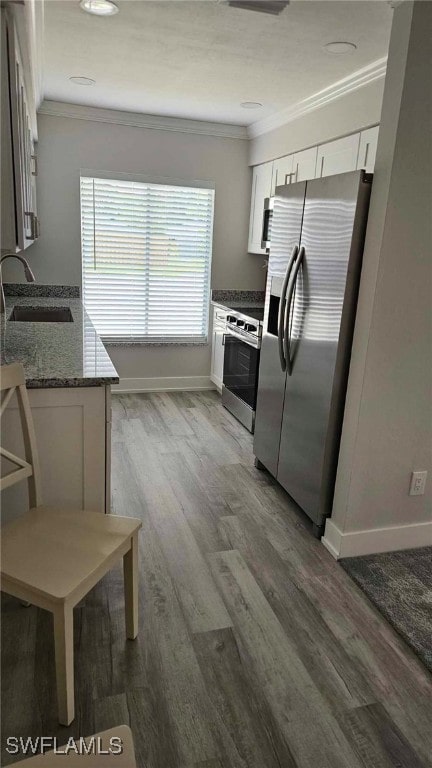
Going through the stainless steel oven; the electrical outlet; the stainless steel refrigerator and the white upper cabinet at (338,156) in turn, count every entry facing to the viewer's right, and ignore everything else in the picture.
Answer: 0

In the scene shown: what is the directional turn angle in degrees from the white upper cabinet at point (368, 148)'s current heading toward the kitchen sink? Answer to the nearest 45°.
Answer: approximately 45° to its right

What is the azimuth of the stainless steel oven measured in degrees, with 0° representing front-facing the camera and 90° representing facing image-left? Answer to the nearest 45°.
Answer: approximately 45°

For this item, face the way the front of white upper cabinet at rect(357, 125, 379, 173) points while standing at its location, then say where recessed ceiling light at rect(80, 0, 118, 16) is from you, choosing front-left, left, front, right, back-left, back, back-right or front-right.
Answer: front

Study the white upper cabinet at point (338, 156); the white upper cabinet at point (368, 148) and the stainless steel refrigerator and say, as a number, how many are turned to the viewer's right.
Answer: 0

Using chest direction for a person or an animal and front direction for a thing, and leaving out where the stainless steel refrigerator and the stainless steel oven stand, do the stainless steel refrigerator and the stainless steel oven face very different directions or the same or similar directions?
same or similar directions

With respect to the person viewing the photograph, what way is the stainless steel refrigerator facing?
facing the viewer and to the left of the viewer

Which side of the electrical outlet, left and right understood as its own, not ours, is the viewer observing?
front

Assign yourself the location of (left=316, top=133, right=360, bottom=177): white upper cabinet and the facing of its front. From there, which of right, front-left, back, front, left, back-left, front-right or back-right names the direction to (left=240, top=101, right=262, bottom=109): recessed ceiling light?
right

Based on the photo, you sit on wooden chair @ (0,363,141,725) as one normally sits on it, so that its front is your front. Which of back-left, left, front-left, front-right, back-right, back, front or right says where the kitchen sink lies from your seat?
back-left
